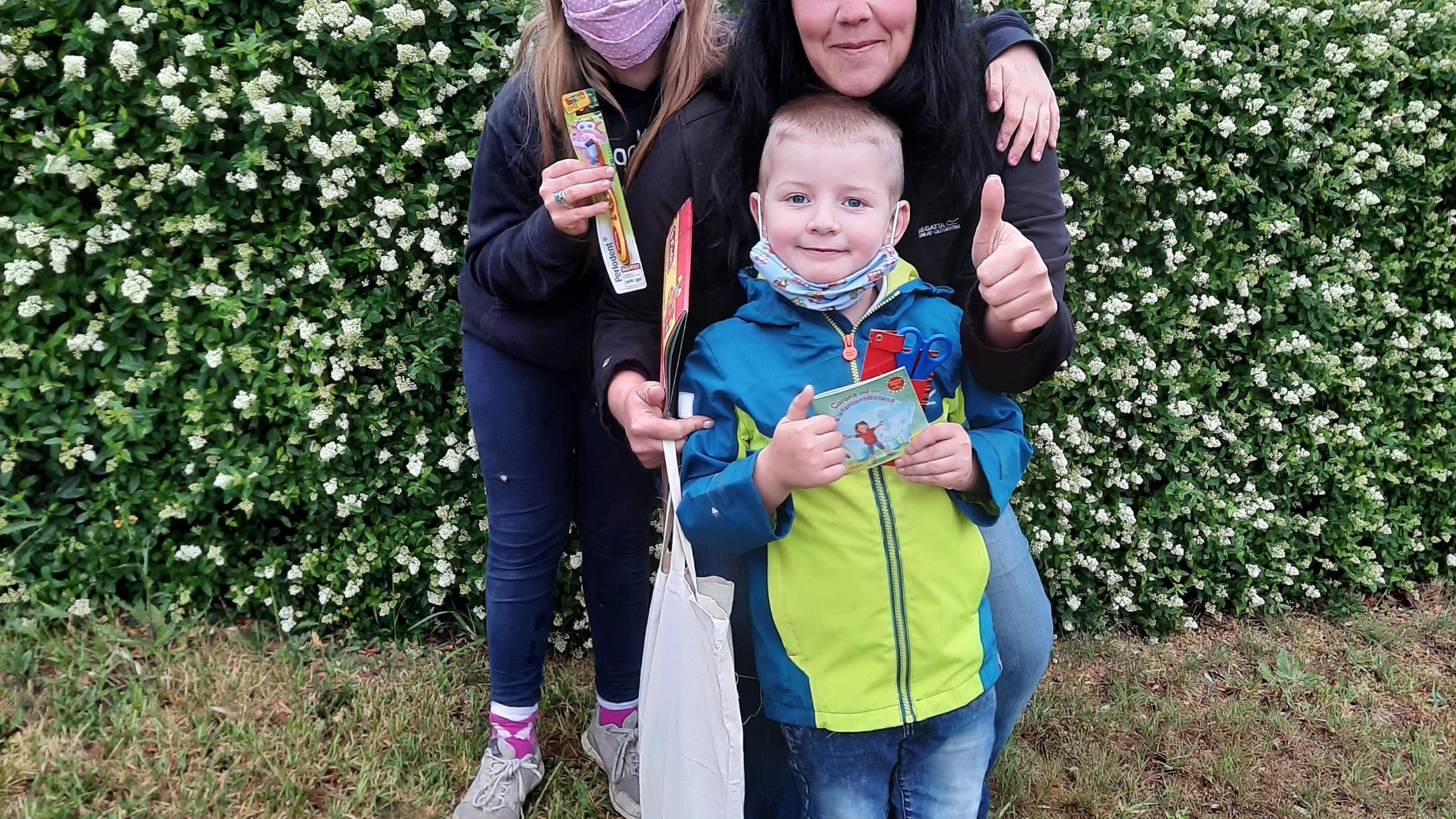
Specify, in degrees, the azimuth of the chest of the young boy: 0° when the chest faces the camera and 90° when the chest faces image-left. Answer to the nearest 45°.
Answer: approximately 0°

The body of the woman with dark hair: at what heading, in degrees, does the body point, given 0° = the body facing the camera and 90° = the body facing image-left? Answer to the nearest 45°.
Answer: approximately 0°

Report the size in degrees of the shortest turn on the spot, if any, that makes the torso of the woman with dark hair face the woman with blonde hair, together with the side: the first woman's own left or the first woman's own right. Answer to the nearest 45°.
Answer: approximately 90° to the first woman's own right

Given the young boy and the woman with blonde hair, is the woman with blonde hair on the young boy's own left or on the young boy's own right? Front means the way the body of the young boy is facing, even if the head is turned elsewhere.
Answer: on the young boy's own right
